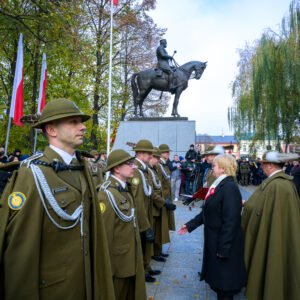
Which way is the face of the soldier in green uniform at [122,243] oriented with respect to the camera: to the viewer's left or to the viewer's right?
to the viewer's right

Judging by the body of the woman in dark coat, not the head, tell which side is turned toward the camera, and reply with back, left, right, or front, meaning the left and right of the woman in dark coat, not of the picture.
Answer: left

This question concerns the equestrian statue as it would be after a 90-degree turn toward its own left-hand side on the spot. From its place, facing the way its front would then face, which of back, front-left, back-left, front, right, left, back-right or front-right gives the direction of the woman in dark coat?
back

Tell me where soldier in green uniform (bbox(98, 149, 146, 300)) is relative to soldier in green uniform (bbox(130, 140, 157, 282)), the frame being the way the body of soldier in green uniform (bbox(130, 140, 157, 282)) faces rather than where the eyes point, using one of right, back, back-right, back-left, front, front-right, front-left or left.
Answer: right

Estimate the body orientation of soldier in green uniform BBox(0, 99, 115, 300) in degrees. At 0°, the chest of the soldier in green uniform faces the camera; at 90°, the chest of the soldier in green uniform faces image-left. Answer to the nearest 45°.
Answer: approximately 315°

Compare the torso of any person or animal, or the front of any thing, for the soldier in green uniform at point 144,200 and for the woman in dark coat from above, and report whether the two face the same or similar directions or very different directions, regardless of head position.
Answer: very different directions

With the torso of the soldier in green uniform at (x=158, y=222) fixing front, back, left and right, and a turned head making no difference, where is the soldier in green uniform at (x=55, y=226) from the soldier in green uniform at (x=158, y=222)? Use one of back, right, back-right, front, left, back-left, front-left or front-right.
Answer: right

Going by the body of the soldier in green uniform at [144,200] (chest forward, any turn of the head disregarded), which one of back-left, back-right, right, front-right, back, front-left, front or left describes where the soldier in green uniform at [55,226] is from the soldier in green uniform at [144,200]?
right

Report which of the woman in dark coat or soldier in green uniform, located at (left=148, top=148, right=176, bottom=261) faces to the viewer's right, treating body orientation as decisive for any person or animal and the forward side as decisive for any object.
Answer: the soldier in green uniform

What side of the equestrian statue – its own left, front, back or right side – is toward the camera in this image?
right

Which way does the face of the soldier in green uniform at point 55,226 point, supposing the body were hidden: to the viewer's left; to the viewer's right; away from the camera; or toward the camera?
to the viewer's right

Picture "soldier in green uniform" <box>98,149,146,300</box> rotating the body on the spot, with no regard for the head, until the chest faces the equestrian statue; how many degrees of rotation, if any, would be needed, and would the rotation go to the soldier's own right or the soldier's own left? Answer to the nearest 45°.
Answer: approximately 135° to the soldier's own left

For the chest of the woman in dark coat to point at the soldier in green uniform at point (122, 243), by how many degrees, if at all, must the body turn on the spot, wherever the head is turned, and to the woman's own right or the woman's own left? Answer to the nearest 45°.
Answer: approximately 45° to the woman's own left

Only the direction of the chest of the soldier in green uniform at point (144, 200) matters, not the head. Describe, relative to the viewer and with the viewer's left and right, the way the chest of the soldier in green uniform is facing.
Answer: facing to the right of the viewer

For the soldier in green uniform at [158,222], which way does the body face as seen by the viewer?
to the viewer's right
